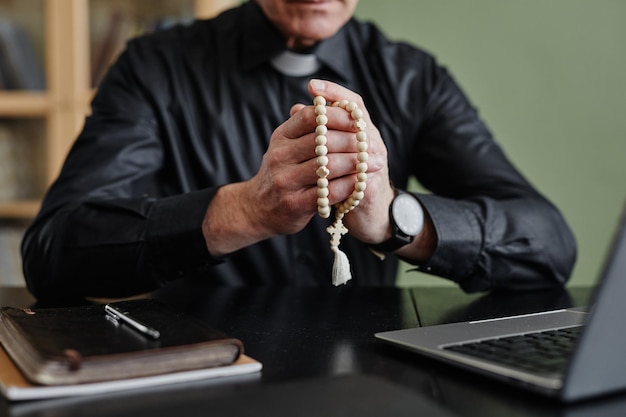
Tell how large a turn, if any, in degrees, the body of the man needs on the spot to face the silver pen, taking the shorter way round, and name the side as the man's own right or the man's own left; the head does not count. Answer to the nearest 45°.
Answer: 0° — they already face it

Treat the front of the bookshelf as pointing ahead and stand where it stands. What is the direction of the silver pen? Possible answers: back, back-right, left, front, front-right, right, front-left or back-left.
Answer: front

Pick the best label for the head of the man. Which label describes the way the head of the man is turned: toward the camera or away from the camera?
toward the camera

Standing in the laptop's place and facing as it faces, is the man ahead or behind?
ahead

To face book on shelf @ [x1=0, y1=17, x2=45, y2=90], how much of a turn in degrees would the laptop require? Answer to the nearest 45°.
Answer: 0° — it already faces it

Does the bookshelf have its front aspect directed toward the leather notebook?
yes

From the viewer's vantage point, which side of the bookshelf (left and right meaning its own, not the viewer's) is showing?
front

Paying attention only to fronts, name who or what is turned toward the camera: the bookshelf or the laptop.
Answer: the bookshelf

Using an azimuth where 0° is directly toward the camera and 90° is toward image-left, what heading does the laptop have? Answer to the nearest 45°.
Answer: approximately 135°

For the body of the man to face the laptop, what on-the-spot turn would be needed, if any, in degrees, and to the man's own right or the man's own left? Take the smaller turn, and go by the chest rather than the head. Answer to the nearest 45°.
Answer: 0° — they already face it

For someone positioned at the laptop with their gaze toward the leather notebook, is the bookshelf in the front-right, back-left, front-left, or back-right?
front-right

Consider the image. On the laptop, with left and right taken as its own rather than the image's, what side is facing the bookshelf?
front

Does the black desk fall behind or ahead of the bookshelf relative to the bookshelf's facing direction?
ahead

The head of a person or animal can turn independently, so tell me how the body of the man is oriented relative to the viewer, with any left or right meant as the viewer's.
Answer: facing the viewer

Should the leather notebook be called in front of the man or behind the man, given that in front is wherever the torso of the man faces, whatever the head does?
in front
